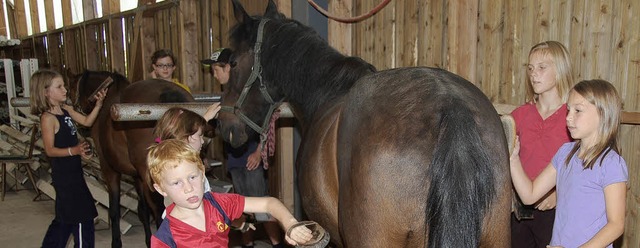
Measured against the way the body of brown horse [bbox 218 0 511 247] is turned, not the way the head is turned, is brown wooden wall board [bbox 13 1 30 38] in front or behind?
in front

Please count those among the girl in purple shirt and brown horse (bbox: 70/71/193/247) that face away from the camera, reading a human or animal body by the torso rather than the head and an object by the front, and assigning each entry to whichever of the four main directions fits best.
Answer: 0

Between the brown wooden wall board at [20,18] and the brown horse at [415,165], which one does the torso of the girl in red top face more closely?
the brown horse

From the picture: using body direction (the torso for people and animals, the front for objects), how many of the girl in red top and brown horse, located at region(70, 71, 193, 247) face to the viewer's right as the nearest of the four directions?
0

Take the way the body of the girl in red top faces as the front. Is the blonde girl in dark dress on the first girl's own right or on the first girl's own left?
on the first girl's own right

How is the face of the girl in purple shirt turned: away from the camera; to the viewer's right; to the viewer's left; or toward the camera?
to the viewer's left

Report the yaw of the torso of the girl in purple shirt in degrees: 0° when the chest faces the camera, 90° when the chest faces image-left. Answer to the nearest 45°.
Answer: approximately 45°

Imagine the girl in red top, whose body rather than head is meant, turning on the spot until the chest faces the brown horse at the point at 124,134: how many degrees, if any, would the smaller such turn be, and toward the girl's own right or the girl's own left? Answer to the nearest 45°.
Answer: approximately 45° to the girl's own right

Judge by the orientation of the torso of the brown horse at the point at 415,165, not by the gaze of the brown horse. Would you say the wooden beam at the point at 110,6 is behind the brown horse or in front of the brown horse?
in front
